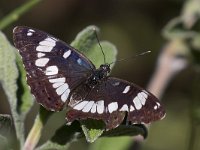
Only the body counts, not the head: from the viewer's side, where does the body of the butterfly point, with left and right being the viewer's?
facing away from the viewer and to the right of the viewer
